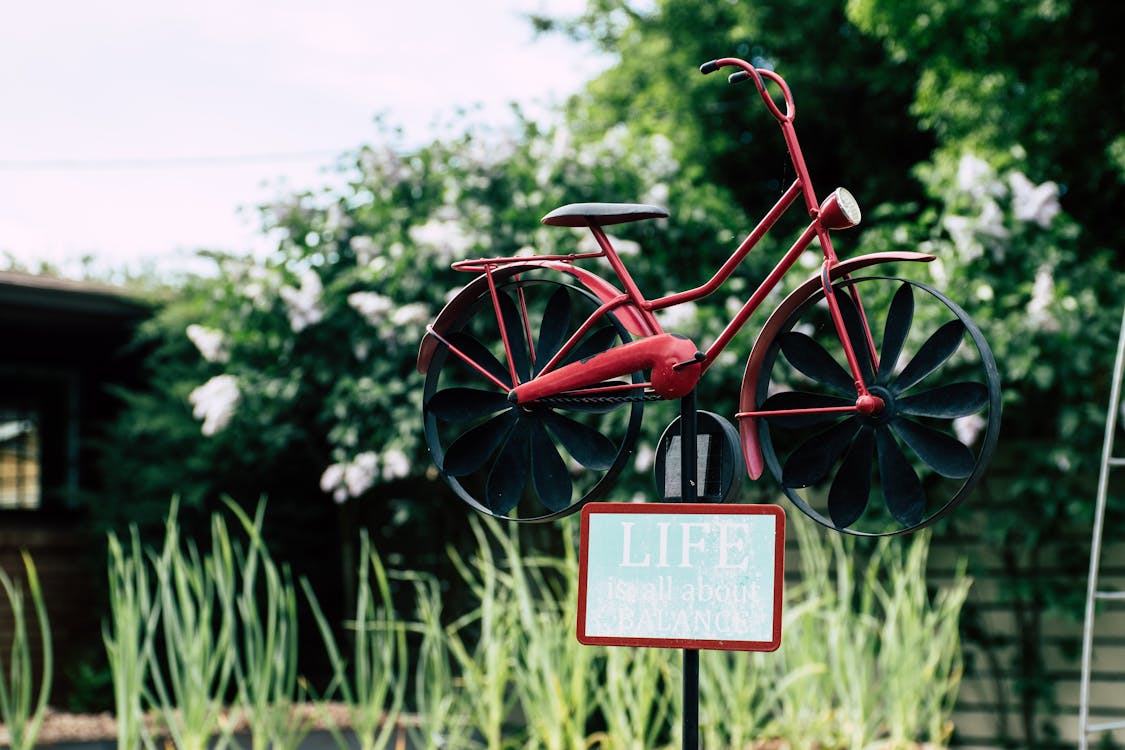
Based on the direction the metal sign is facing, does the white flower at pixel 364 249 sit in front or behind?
behind

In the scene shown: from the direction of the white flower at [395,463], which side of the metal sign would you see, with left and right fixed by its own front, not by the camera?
back

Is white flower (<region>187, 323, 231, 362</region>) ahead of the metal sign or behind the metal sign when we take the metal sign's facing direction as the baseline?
behind

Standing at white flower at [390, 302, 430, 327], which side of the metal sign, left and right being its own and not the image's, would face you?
back

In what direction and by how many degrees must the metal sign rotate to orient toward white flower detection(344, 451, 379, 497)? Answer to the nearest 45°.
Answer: approximately 180°

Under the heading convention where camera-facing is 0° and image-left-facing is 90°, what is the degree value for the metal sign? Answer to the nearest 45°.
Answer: approximately 0°

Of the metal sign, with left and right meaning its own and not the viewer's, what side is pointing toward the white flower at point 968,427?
back

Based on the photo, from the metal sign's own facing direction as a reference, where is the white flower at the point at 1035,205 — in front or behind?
behind

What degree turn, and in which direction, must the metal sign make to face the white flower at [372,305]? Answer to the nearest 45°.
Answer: approximately 180°
